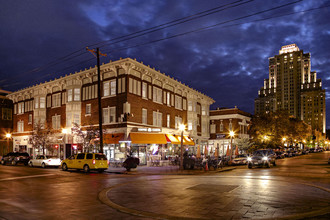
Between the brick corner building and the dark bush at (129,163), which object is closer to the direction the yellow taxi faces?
the brick corner building

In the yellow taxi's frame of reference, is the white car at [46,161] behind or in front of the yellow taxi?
in front

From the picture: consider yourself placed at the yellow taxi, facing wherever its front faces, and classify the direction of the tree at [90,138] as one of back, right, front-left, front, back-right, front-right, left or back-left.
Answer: front-right

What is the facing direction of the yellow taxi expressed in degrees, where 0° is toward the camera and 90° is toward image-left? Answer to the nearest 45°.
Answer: approximately 135°

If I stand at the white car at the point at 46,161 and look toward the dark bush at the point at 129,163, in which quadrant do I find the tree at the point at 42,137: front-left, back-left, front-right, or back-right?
back-left

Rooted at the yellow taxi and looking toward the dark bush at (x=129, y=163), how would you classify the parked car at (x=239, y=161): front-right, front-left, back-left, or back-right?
front-left
